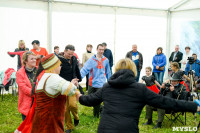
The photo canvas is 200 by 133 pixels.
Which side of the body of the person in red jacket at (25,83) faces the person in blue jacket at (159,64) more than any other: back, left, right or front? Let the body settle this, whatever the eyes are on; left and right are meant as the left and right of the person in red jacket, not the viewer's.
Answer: left

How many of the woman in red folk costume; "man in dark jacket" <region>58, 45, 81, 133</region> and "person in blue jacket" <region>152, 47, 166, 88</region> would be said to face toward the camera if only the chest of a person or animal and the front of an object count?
2

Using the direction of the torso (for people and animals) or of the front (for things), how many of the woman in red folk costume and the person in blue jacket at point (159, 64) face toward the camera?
1

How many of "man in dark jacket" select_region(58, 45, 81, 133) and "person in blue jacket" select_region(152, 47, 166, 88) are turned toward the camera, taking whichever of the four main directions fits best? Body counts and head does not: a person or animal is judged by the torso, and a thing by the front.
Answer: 2

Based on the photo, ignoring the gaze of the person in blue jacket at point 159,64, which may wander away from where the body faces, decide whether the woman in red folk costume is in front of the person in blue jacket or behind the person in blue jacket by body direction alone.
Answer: in front

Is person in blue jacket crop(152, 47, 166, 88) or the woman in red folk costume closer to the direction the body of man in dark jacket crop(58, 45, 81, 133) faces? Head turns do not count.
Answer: the woman in red folk costume

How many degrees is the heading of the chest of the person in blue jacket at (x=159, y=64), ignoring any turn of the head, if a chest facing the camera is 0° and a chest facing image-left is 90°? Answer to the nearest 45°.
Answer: approximately 0°

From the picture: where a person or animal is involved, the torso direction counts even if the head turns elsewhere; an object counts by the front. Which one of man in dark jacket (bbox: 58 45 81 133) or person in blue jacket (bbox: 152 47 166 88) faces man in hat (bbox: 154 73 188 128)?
the person in blue jacket

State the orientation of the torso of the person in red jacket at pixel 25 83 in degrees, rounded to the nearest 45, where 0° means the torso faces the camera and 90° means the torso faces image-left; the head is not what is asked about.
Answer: approximately 315°

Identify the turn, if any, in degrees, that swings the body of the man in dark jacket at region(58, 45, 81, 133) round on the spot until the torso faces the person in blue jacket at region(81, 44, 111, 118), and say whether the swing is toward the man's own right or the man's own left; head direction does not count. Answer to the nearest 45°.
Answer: approximately 135° to the man's own left

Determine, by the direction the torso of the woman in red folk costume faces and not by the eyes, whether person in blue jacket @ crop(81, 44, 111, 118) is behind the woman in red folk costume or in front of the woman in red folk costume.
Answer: in front

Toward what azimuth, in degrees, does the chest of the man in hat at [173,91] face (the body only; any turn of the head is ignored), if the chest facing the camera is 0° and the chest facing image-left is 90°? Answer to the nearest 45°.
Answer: approximately 45°
